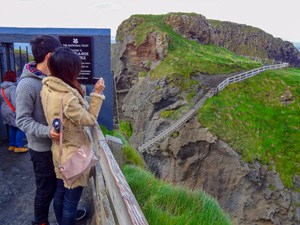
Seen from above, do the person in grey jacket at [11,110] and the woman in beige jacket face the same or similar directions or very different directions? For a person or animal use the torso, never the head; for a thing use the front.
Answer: same or similar directions

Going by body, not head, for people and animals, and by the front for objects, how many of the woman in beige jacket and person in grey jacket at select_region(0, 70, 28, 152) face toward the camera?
0

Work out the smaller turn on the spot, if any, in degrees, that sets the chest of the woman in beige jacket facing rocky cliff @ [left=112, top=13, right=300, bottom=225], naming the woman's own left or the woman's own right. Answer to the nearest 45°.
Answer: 0° — they already face it

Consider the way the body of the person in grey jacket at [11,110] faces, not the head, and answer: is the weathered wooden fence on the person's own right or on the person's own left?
on the person's own right

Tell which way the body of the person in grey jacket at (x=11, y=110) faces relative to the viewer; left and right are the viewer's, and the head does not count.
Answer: facing away from the viewer and to the right of the viewer

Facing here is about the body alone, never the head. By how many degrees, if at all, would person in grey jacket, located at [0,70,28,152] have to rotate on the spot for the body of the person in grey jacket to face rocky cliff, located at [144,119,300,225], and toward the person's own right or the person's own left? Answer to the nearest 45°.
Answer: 0° — they already face it

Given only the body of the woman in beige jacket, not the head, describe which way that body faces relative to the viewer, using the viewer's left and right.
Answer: facing away from the viewer and to the right of the viewer

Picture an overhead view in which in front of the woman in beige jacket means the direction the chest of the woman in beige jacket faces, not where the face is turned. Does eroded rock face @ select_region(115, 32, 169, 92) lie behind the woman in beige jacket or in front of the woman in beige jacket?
in front

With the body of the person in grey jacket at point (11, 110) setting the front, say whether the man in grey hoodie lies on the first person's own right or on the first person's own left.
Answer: on the first person's own right

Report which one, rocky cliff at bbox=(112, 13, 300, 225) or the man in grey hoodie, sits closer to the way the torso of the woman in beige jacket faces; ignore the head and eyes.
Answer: the rocky cliff
